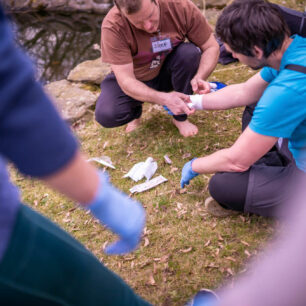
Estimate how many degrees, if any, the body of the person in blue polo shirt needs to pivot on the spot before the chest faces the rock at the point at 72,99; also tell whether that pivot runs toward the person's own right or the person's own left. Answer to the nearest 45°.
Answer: approximately 45° to the person's own right

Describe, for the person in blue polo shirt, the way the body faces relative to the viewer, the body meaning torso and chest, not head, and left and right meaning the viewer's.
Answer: facing to the left of the viewer

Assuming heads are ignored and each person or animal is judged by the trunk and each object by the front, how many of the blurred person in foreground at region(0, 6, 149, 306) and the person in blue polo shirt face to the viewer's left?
1

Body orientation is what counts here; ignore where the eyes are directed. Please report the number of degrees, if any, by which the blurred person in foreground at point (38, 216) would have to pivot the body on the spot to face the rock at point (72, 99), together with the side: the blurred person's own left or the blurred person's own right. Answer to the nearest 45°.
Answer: approximately 90° to the blurred person's own left

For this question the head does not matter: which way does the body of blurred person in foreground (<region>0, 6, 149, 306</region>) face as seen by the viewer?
to the viewer's right

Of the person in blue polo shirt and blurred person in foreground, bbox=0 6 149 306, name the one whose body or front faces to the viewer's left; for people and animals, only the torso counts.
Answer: the person in blue polo shirt

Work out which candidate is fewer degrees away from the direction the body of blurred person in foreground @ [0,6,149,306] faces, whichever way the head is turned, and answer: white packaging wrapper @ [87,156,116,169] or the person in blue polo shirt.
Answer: the person in blue polo shirt
